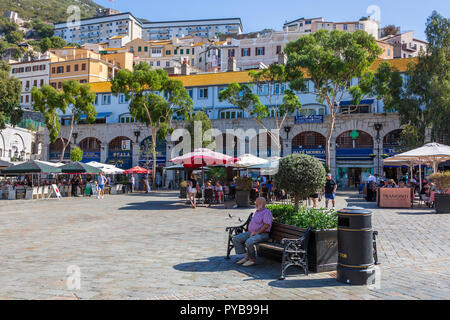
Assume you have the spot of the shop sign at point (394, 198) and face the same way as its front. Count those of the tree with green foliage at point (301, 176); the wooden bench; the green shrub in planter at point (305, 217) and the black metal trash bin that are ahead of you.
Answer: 4

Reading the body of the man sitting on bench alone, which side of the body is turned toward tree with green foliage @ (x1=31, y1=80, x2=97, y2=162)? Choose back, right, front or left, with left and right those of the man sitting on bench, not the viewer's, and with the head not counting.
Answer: right

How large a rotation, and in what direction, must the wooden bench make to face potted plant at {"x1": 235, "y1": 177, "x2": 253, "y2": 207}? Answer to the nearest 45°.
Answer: approximately 135° to its right

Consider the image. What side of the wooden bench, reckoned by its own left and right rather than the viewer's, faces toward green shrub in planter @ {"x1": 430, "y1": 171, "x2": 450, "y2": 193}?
back

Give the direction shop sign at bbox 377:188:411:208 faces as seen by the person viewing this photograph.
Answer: facing the viewer

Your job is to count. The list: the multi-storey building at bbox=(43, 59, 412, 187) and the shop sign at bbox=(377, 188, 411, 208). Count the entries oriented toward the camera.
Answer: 2

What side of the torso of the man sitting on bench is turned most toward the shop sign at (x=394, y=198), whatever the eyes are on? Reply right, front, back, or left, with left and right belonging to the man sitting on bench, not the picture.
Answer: back

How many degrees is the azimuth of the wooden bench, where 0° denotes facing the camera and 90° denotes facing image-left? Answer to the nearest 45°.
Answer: approximately 45°

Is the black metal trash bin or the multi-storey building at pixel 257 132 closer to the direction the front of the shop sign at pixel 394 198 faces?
the black metal trash bin

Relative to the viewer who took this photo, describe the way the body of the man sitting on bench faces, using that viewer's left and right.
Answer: facing the viewer and to the left of the viewer

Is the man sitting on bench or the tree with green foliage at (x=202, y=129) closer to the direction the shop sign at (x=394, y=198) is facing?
the man sitting on bench

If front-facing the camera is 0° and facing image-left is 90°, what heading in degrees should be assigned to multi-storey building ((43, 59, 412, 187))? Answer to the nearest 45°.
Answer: approximately 0°
